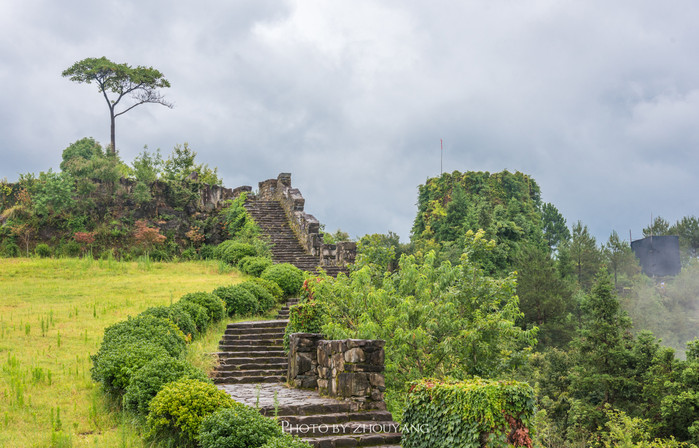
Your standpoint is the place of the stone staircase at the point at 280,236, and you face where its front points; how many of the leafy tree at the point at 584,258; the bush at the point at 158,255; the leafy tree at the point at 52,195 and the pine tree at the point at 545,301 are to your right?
2

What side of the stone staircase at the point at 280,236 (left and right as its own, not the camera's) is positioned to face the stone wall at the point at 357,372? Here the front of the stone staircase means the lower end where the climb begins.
front

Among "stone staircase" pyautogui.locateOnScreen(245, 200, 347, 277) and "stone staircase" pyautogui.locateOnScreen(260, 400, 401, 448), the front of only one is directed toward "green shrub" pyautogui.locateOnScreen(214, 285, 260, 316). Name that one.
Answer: "stone staircase" pyautogui.locateOnScreen(245, 200, 347, 277)

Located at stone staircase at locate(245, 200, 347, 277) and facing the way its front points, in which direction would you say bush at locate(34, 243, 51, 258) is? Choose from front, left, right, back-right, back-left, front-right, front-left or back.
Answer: right

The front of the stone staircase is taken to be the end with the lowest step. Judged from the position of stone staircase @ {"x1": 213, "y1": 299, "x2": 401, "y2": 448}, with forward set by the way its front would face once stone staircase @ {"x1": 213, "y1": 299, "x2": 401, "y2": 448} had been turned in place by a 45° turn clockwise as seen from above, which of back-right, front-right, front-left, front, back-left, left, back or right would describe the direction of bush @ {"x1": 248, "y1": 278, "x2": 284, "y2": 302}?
back-right

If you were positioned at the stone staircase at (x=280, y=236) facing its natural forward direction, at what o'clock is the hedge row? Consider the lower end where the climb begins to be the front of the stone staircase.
The hedge row is roughly at 12 o'clock from the stone staircase.

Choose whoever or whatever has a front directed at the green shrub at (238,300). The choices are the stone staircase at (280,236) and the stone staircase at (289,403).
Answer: the stone staircase at (280,236)

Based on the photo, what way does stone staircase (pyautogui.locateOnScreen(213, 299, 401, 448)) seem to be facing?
toward the camera

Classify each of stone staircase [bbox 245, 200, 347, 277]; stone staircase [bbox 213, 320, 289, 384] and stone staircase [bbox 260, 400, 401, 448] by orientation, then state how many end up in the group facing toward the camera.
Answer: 3

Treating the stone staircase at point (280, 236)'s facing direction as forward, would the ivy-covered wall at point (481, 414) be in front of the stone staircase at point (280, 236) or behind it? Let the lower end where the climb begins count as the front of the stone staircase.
in front

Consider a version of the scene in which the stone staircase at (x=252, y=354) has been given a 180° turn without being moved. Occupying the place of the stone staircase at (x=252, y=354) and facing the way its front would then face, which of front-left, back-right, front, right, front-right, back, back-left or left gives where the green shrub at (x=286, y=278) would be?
front

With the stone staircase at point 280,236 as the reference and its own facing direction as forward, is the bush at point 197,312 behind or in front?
in front

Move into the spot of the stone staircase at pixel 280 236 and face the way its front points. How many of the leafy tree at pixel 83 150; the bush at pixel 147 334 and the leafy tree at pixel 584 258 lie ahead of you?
1

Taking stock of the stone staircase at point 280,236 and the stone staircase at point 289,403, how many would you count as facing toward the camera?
2

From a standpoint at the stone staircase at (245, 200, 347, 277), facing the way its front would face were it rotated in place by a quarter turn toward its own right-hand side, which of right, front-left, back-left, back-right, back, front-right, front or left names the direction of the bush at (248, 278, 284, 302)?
left

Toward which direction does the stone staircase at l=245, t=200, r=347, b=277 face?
toward the camera

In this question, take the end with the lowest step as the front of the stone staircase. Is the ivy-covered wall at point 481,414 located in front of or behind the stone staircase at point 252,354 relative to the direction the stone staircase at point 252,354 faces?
in front
